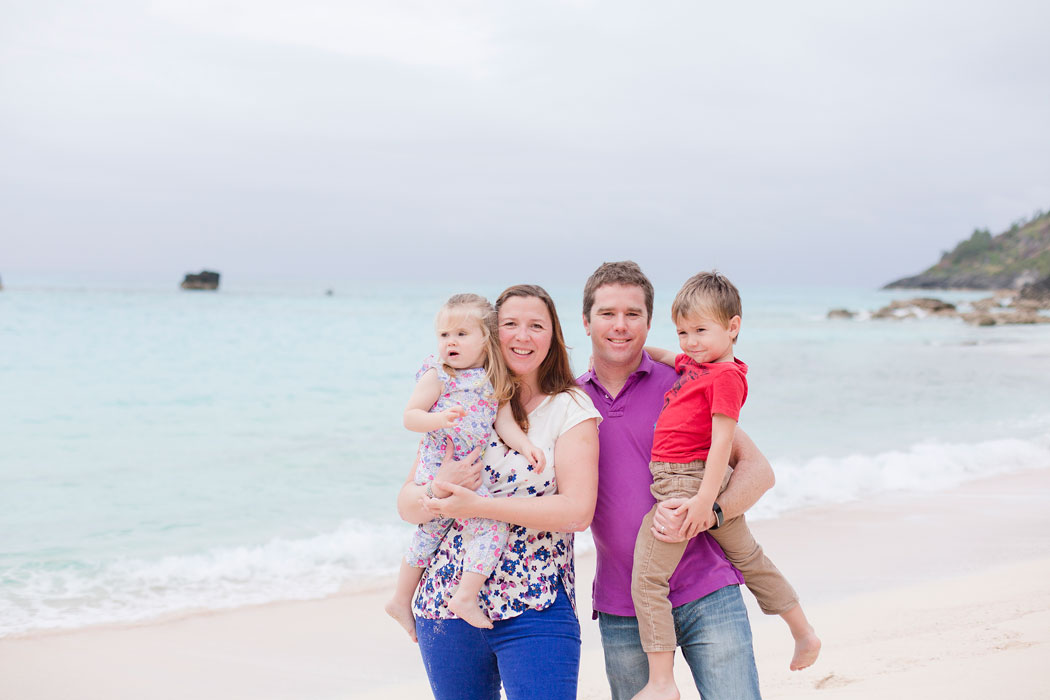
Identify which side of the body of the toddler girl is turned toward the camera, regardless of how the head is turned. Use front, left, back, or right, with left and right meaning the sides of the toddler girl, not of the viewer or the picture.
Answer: front

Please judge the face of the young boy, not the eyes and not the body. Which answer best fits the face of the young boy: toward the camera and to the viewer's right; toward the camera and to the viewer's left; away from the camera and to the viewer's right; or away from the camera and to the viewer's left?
toward the camera and to the viewer's left

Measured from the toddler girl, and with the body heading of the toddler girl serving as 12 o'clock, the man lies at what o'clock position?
The man is roughly at 9 o'clock from the toddler girl.

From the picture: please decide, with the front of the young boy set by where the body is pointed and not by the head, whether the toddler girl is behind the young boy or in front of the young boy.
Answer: in front

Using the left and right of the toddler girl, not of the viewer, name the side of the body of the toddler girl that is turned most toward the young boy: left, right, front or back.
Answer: left

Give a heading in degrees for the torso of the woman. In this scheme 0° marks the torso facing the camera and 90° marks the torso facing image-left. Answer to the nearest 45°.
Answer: approximately 45°

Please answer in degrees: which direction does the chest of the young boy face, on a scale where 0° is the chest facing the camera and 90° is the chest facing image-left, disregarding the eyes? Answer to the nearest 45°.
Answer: approximately 45°

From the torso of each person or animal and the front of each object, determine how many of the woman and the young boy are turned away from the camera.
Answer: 0

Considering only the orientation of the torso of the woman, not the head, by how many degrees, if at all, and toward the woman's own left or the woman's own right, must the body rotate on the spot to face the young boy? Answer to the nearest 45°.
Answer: approximately 135° to the woman's own left
